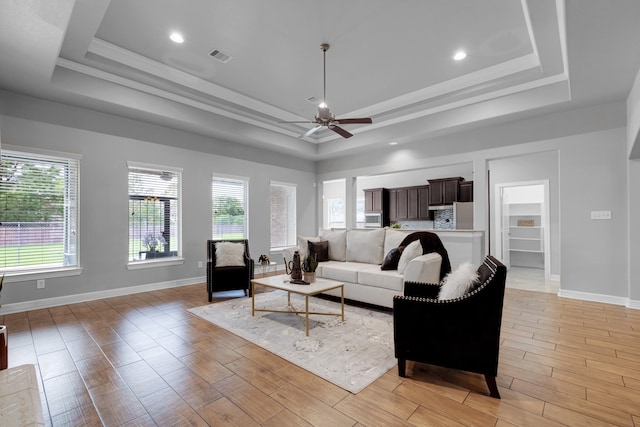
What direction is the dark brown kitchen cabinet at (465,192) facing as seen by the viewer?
toward the camera

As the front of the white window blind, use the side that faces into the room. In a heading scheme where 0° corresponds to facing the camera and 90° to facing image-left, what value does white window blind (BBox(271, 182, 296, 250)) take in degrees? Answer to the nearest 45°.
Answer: approximately 315°

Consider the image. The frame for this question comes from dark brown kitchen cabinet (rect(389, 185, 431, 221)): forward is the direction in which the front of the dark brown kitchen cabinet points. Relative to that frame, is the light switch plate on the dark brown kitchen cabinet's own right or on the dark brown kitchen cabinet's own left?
on the dark brown kitchen cabinet's own left

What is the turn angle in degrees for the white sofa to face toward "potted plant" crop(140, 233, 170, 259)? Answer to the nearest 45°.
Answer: approximately 45° to its right

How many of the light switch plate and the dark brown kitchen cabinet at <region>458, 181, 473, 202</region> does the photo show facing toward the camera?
2

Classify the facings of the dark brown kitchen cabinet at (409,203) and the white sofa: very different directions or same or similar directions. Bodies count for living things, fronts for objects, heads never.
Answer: same or similar directions

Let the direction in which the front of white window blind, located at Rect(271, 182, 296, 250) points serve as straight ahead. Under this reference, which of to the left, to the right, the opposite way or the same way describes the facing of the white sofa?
to the right

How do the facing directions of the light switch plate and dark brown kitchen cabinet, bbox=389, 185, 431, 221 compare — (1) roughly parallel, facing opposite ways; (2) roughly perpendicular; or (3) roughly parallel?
roughly parallel

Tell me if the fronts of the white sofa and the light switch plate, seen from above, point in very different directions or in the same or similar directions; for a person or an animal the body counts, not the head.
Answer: same or similar directions

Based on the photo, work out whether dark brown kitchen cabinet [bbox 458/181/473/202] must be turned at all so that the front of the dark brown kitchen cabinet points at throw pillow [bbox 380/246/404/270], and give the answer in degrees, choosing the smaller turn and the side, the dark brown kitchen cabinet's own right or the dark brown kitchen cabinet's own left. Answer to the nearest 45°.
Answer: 0° — it already faces it

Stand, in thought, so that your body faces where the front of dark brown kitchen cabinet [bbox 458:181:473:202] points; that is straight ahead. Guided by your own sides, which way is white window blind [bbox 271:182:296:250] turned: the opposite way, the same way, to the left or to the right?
to the left

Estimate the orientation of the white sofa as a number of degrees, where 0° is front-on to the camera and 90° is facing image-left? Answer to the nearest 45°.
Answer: approximately 45°

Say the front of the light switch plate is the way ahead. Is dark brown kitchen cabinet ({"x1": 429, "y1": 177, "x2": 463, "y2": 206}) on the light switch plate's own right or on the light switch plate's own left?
on the light switch plate's own right

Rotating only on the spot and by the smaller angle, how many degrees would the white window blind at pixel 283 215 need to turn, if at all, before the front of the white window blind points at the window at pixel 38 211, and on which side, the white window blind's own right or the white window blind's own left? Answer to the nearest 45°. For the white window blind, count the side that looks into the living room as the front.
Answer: approximately 90° to the white window blind's own right

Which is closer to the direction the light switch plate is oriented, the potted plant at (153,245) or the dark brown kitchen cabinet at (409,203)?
the potted plant

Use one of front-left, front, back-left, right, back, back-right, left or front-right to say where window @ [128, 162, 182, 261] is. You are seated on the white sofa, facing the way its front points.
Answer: front-right

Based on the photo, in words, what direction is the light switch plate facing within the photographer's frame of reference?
facing the viewer
